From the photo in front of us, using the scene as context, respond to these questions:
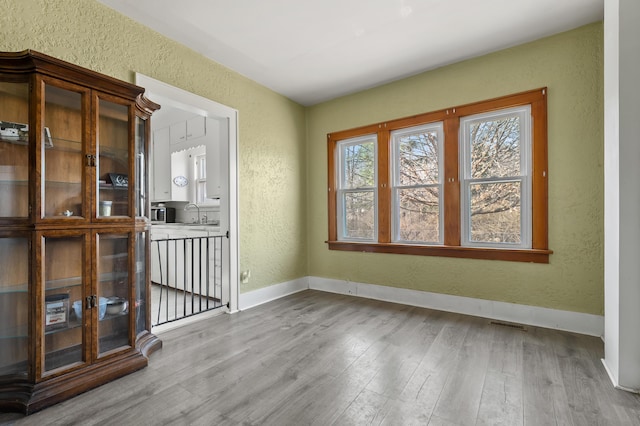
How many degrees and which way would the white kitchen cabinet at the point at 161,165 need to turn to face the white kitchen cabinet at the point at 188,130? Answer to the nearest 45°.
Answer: approximately 90° to its left

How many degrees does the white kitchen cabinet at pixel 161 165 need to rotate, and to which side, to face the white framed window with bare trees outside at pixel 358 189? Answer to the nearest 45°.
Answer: approximately 90° to its left
